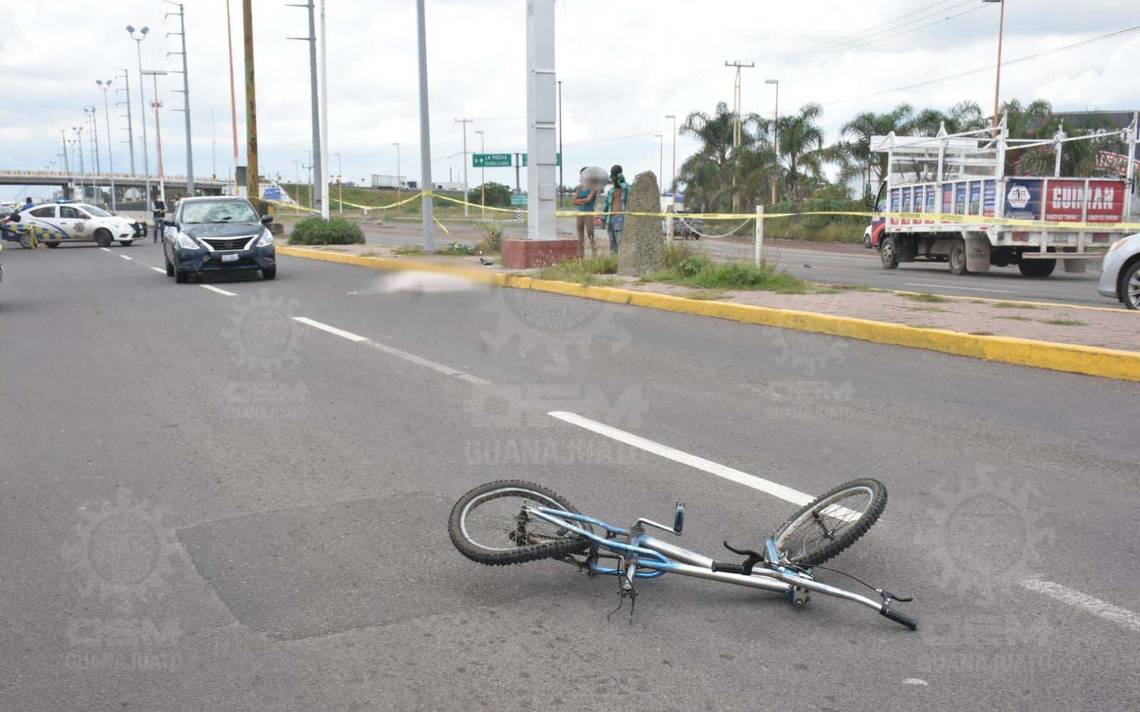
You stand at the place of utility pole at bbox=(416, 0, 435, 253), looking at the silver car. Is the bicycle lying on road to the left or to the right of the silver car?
right

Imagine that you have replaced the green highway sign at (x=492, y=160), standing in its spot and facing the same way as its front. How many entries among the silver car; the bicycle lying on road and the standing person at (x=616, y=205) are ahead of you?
3

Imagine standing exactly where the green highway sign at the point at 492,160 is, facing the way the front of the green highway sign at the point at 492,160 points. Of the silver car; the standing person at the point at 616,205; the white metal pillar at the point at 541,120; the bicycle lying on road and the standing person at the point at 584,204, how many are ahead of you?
5

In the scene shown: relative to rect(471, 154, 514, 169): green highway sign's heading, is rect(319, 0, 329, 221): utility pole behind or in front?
in front

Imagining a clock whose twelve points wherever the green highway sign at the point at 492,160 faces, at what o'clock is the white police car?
The white police car is roughly at 2 o'clock from the green highway sign.

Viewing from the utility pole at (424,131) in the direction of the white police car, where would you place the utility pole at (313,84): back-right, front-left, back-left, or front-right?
front-right

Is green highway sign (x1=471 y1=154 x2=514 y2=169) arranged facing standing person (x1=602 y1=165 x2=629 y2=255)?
yes

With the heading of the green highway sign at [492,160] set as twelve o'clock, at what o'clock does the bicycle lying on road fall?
The bicycle lying on road is roughly at 12 o'clock from the green highway sign.

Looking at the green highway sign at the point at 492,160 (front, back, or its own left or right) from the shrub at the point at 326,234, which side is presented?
front

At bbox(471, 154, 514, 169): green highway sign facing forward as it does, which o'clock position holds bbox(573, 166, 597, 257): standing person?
The standing person is roughly at 12 o'clock from the green highway sign.

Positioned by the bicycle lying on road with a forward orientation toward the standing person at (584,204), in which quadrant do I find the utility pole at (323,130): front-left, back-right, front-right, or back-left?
front-left

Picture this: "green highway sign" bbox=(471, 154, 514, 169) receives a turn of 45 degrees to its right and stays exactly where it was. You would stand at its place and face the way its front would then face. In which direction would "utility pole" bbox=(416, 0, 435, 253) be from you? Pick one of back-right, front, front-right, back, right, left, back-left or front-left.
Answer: front-left

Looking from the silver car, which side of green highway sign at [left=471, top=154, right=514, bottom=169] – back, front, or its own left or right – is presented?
front

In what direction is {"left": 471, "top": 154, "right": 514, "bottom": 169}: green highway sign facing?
toward the camera

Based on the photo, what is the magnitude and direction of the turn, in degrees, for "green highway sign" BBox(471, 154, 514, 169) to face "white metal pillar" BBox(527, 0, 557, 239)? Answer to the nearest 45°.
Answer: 0° — it already faces it

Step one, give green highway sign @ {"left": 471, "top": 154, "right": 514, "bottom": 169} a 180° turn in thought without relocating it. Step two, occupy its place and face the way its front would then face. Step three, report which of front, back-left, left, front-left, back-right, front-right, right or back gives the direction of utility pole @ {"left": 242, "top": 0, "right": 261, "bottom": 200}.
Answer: back-left
